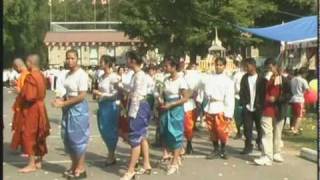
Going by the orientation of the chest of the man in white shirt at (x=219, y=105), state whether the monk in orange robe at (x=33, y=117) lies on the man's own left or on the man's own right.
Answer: on the man's own right

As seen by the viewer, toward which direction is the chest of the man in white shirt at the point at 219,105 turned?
toward the camera

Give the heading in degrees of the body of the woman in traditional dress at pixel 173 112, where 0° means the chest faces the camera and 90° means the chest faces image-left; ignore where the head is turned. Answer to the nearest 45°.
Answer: approximately 45°

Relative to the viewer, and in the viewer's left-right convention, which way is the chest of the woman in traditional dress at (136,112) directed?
facing to the left of the viewer

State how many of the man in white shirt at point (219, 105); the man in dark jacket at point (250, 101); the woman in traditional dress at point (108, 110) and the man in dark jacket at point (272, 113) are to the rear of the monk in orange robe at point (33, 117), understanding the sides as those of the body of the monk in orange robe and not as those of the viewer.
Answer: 4

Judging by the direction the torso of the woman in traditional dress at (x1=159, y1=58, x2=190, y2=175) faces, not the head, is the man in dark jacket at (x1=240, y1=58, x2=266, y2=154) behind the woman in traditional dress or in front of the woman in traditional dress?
behind

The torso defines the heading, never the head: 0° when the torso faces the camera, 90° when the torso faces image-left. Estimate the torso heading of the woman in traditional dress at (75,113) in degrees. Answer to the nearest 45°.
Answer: approximately 45°

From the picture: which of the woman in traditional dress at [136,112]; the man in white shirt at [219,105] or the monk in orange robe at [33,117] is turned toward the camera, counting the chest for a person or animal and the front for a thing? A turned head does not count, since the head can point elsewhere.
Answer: the man in white shirt

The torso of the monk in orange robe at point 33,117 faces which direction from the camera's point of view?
to the viewer's left

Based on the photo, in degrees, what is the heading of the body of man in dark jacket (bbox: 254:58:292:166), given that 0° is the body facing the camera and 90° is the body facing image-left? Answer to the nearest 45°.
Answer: approximately 45°
